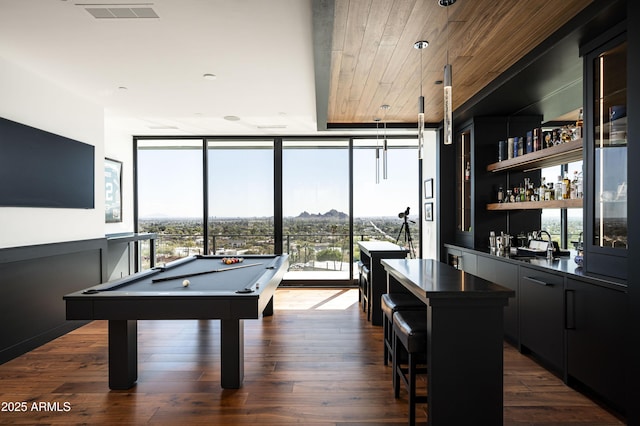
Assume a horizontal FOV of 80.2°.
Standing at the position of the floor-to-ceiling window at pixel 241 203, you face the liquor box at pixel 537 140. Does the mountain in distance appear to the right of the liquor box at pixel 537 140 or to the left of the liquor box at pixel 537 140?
left

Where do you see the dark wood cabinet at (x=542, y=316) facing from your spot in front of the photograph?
facing the viewer and to the left of the viewer

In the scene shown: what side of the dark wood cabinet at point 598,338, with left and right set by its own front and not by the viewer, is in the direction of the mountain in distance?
right

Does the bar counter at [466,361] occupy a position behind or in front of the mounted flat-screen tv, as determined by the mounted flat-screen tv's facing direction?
in front

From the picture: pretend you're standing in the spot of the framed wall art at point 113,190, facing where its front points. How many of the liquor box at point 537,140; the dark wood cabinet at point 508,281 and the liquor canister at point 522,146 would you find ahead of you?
3

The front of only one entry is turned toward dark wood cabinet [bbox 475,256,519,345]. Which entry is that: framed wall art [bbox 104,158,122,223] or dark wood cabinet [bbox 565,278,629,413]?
the framed wall art

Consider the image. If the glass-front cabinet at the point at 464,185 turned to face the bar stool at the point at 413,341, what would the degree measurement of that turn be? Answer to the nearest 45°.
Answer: approximately 45° to its left

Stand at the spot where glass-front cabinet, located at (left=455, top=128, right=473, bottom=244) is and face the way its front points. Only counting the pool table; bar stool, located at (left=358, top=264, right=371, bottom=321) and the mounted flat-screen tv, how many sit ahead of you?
3

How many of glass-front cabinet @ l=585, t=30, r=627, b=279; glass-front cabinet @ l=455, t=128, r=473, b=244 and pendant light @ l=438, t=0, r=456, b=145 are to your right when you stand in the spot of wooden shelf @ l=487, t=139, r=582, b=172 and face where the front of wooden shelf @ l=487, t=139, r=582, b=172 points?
1

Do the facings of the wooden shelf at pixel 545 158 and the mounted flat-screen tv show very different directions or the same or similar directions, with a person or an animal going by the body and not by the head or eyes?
very different directions

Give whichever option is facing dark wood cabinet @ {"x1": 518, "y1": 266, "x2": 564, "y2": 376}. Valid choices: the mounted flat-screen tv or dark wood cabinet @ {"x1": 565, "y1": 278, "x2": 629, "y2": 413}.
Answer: the mounted flat-screen tv

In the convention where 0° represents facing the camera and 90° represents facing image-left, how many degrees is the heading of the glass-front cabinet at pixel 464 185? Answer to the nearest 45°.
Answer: approximately 45°

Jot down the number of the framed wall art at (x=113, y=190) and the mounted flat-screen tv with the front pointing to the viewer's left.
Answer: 0

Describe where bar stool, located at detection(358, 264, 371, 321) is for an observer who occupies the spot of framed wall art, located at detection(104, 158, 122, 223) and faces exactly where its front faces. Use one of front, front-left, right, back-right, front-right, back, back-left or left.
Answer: front

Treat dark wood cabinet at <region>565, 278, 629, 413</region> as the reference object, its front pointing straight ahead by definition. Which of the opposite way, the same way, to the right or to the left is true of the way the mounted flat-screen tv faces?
the opposite way
